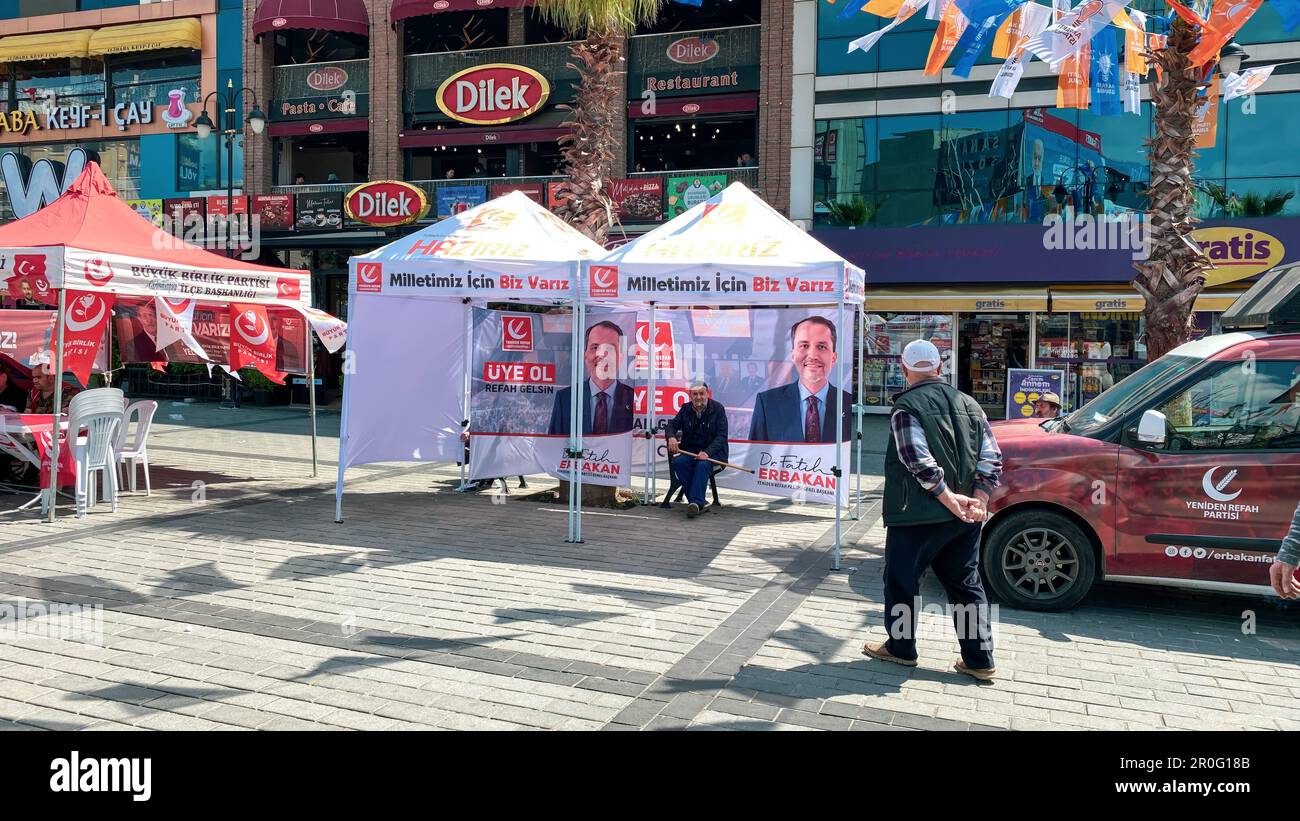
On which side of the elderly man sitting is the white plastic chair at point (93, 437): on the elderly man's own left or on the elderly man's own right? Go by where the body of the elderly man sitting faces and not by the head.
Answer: on the elderly man's own right

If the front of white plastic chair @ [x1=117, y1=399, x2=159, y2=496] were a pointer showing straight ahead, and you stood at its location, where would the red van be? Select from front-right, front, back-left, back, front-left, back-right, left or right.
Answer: left

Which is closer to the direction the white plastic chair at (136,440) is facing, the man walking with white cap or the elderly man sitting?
the man walking with white cap

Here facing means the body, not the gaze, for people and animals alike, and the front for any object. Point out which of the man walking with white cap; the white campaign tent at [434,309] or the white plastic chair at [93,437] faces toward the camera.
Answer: the white campaign tent

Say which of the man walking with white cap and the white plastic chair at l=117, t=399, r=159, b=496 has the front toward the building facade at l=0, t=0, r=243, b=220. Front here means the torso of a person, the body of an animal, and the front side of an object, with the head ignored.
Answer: the man walking with white cap

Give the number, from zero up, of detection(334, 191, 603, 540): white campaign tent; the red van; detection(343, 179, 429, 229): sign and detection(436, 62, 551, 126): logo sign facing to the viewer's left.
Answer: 1

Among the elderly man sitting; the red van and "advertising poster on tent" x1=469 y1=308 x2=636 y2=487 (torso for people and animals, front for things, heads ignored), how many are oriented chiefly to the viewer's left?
1

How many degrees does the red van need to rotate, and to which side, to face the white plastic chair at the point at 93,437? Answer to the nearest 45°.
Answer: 0° — it already faces it

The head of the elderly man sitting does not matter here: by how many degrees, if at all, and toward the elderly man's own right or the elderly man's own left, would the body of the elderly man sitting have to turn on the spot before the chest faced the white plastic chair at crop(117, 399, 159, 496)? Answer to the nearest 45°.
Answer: approximately 90° to the elderly man's own right

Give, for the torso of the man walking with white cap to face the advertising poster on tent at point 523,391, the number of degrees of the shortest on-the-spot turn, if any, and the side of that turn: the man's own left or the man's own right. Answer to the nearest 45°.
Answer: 0° — they already face it

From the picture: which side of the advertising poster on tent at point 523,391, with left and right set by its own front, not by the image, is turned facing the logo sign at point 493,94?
back

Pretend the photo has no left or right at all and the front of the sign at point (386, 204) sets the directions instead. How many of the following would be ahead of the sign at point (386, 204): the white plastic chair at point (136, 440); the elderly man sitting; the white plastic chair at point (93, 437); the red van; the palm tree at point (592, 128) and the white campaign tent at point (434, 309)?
6

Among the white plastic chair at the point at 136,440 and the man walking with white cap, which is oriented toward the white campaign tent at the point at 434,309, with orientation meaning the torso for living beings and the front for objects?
the man walking with white cap

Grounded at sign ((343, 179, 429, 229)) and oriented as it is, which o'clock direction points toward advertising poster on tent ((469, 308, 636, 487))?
The advertising poster on tent is roughly at 12 o'clock from the sign.
